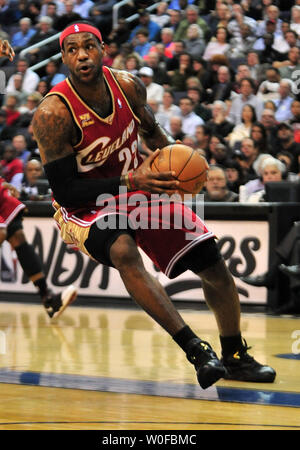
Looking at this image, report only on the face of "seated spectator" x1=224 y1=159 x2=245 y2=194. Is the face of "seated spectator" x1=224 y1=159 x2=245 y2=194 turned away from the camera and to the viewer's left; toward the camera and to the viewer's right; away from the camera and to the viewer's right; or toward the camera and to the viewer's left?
toward the camera and to the viewer's left

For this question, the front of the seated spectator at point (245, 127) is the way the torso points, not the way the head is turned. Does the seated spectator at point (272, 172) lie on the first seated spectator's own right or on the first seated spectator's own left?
on the first seated spectator's own left

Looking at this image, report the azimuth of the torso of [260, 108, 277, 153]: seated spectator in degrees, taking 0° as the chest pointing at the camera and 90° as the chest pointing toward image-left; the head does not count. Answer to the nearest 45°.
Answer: approximately 45°

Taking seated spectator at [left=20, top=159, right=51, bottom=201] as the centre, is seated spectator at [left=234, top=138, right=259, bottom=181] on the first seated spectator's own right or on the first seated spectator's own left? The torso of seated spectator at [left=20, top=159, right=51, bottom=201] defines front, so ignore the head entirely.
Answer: on the first seated spectator's own left

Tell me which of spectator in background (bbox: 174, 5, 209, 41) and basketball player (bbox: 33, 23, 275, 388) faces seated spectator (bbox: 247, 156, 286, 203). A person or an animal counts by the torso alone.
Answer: the spectator in background

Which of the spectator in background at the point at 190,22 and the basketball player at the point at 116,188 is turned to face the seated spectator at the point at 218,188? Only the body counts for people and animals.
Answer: the spectator in background

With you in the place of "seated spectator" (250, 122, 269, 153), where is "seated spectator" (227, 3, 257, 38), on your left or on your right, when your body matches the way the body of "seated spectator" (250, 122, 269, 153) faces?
on your right

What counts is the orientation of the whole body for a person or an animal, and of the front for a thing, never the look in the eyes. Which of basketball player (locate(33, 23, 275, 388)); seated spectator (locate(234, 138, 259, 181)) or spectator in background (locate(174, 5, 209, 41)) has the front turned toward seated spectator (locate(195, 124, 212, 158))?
the spectator in background

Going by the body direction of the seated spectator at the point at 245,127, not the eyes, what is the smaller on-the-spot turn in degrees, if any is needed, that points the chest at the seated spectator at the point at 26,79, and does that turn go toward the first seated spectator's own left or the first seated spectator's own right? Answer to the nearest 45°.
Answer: approximately 90° to the first seated spectator's own right

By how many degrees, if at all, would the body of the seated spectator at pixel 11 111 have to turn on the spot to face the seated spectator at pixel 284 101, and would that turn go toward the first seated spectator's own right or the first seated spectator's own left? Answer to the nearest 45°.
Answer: approximately 90° to the first seated spectator's own left
